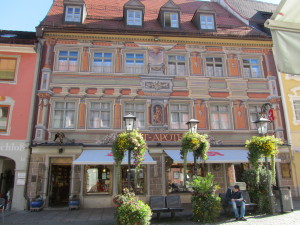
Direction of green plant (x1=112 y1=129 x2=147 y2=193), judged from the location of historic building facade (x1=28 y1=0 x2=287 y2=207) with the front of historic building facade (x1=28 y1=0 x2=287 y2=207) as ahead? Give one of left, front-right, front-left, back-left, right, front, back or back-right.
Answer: front

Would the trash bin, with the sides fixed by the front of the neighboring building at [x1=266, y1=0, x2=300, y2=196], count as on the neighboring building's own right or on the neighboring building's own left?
on the neighboring building's own right

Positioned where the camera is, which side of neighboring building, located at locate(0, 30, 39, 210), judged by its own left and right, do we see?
front

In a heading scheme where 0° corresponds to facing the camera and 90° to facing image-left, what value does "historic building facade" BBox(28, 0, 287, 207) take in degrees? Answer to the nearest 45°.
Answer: approximately 0°

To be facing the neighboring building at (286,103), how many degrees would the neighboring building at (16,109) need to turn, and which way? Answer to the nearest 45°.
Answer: approximately 90° to its left

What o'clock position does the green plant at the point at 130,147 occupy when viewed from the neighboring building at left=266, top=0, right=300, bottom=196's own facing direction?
The green plant is roughly at 3 o'clock from the neighboring building.

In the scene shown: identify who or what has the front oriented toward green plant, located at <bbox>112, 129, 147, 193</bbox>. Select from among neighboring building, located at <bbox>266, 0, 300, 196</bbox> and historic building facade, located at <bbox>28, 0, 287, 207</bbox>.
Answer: the historic building facade

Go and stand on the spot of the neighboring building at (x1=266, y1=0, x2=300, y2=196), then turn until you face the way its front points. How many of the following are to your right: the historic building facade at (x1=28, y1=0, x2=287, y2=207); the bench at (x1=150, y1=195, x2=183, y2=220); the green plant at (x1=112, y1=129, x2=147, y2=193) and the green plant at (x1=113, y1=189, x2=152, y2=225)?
4

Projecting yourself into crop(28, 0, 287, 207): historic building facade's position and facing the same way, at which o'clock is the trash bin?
The trash bin is roughly at 10 o'clock from the historic building facade.

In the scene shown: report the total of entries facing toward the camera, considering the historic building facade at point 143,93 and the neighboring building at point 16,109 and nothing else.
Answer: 2

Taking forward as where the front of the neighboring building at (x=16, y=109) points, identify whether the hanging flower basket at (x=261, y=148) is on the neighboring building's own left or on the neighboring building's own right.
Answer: on the neighboring building's own left

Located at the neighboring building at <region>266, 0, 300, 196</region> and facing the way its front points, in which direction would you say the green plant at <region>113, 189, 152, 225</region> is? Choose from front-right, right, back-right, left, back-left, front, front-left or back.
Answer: right
